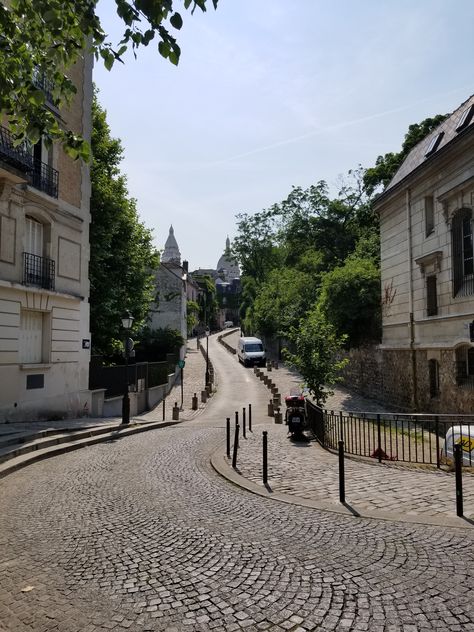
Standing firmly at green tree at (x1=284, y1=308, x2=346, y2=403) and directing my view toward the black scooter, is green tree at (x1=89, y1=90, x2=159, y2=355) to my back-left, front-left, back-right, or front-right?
back-right

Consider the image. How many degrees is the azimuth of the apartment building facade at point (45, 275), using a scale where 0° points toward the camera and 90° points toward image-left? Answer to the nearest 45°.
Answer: approximately 315°

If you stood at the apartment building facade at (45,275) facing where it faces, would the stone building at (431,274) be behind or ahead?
ahead

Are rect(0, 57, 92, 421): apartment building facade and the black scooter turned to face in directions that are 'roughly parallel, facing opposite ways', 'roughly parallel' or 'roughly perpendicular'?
roughly perpendicular

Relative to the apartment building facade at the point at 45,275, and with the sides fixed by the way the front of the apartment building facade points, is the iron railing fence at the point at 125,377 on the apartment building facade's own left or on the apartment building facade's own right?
on the apartment building facade's own left

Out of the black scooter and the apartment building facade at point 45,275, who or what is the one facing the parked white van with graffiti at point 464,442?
the apartment building facade

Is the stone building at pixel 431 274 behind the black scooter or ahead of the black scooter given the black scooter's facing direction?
ahead

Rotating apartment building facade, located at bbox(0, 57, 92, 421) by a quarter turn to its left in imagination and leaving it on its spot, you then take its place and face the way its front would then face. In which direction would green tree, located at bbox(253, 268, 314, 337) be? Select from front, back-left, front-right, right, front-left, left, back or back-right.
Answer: front
